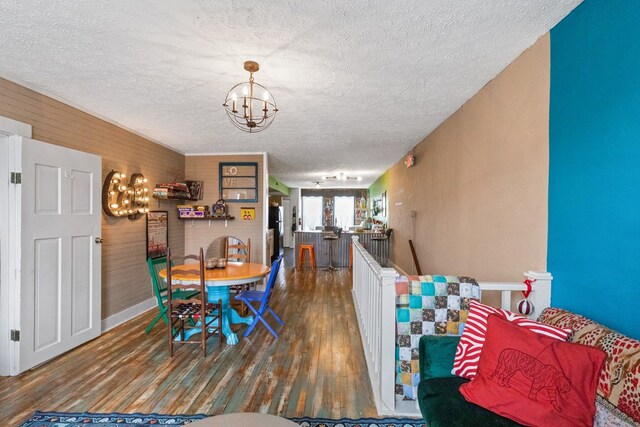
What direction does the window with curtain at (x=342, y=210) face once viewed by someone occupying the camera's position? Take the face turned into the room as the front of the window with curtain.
facing the viewer

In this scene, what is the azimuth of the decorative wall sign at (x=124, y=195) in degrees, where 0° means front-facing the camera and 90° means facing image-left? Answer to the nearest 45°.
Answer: approximately 315°

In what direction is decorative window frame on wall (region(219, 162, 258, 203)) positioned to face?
toward the camera

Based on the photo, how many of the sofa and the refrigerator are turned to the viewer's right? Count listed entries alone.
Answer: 1

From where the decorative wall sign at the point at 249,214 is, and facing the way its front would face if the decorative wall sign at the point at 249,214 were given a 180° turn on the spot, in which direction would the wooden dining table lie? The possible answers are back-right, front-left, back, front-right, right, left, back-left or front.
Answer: back

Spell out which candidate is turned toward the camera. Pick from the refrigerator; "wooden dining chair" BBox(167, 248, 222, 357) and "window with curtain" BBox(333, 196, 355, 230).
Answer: the window with curtain

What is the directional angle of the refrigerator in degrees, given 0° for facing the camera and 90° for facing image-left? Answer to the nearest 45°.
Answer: approximately 270°

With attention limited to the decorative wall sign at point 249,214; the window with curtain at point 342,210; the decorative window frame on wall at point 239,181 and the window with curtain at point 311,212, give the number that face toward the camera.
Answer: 4

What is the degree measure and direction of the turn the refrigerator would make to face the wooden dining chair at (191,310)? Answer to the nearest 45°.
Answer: approximately 90° to its right

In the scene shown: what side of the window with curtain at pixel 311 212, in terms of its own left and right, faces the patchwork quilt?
front

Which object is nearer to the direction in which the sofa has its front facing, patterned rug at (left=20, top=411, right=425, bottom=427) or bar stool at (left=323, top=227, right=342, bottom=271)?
the patterned rug

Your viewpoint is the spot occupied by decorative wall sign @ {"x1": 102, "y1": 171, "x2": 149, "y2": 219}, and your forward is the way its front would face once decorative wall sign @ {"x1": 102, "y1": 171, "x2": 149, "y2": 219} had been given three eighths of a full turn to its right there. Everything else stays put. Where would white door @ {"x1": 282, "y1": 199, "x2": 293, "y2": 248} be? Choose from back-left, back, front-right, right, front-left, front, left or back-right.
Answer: back-right

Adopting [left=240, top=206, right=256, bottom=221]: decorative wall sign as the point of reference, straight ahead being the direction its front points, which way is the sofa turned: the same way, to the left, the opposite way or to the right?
to the right

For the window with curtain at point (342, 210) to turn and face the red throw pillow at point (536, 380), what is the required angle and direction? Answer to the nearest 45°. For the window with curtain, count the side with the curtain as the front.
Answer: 0° — it already faces it

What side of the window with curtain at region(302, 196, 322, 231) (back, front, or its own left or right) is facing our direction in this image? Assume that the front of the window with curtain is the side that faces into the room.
front

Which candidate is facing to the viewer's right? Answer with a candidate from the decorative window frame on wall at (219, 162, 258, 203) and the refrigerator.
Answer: the refrigerator

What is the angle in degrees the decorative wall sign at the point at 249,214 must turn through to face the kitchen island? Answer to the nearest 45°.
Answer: approximately 135° to its left

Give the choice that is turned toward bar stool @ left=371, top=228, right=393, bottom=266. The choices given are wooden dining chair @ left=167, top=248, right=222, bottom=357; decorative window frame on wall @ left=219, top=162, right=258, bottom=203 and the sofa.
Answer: the wooden dining chair

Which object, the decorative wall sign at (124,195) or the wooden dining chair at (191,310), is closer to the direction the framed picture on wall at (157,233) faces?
the wooden dining chair

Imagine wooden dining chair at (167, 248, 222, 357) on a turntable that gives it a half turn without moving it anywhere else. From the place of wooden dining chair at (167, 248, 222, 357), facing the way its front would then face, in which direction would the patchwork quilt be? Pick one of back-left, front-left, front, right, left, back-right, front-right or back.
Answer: left
